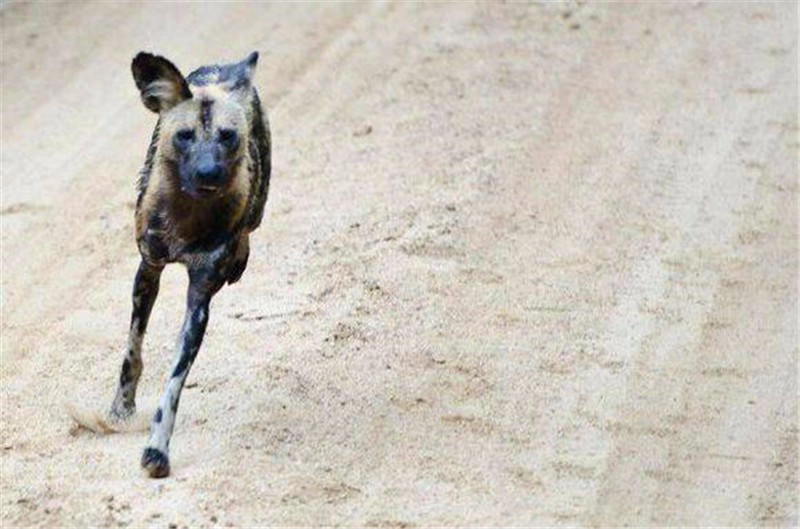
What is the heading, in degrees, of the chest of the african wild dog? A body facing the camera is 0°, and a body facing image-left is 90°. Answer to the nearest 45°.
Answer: approximately 0°
